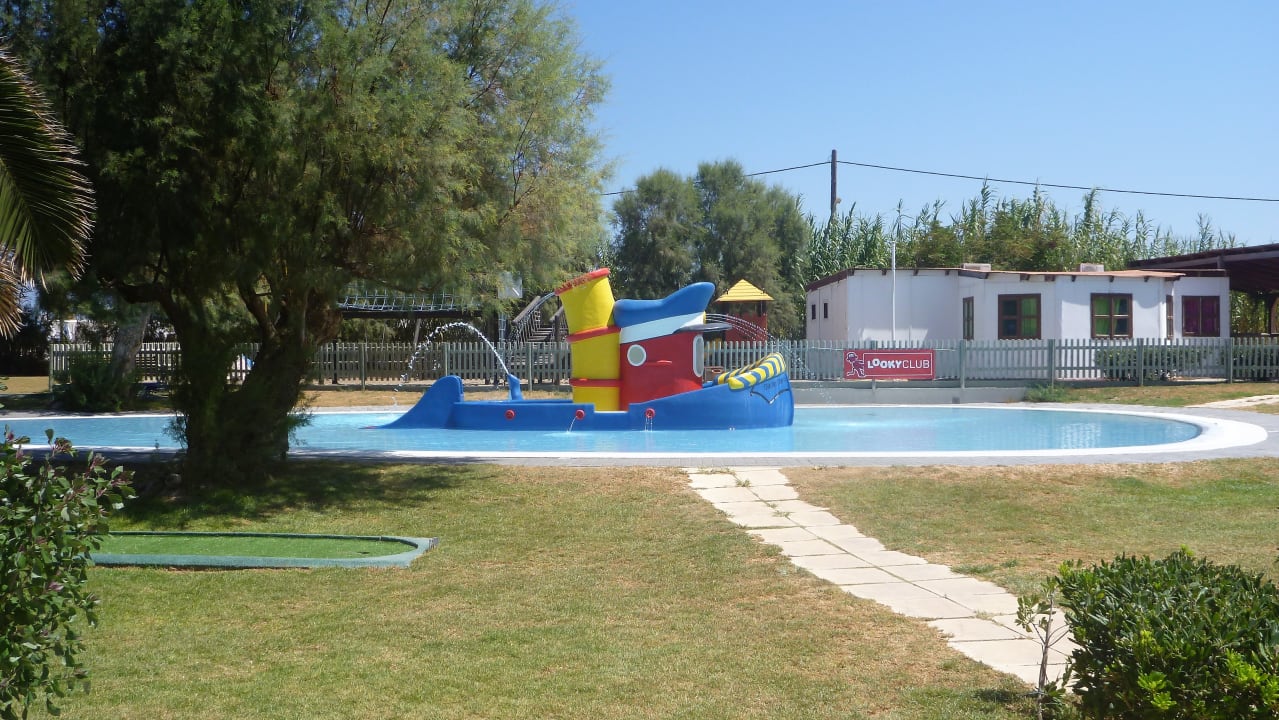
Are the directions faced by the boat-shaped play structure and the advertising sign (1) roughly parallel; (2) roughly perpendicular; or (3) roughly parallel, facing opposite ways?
roughly perpendicular

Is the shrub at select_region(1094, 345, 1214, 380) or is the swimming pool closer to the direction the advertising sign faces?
the swimming pool

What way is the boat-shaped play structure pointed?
to the viewer's right

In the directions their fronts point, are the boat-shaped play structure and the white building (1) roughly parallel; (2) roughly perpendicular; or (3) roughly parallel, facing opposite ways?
roughly perpendicular

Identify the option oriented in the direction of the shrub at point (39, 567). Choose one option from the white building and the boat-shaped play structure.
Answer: the white building

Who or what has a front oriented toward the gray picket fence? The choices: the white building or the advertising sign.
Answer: the white building

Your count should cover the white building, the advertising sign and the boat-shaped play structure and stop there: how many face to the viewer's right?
1

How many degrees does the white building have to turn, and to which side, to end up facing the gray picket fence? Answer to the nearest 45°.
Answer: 0° — it already faces it

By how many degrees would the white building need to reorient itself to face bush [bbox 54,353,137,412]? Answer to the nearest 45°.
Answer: approximately 45° to its right

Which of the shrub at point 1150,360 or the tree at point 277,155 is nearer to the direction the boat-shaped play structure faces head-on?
the shrub

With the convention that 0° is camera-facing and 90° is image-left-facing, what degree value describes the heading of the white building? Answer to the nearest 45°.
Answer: approximately 0°
